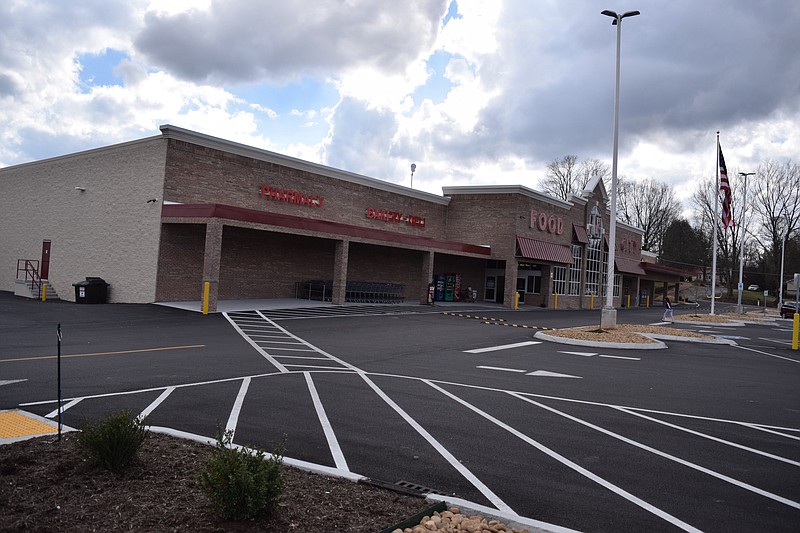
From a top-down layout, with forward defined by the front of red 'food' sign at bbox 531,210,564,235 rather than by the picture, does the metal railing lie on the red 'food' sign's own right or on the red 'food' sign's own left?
on the red 'food' sign's own right

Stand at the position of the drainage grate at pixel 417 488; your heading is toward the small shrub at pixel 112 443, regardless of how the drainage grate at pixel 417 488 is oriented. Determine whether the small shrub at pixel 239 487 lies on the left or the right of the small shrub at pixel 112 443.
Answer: left

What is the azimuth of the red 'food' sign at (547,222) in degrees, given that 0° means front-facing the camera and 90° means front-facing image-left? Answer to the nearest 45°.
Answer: approximately 315°

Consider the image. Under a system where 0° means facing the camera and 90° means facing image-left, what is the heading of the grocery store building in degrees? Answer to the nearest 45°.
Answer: approximately 315°

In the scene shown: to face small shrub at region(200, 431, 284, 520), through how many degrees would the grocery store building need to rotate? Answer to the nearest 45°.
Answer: approximately 45° to its right

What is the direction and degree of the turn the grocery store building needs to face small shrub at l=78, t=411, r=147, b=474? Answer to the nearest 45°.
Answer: approximately 45° to its right

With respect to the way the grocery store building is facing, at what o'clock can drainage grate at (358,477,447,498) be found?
The drainage grate is roughly at 1 o'clock from the grocery store building.

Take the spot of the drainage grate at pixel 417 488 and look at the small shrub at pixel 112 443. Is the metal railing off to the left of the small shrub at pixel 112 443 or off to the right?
right
